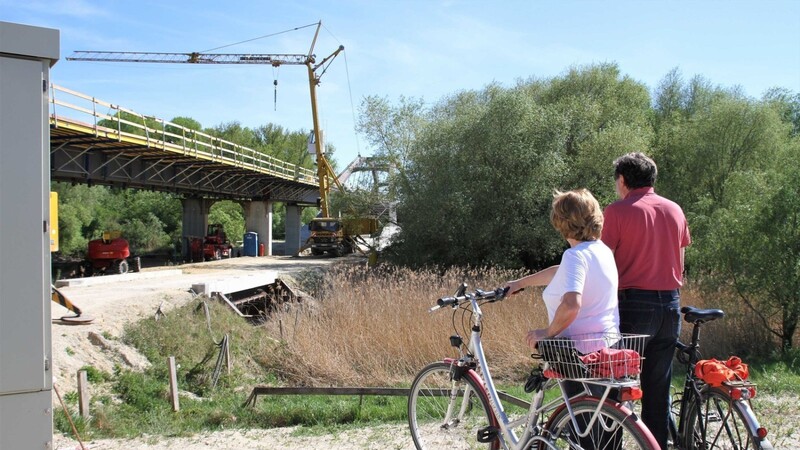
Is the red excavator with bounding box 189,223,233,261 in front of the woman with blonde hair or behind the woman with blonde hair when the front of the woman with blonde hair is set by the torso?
in front

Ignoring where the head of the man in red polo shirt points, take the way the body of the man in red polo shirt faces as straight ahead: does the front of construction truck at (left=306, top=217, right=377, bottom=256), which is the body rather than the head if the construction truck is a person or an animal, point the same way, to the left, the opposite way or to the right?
the opposite way

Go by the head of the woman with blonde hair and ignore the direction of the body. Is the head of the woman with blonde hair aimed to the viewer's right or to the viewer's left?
to the viewer's left

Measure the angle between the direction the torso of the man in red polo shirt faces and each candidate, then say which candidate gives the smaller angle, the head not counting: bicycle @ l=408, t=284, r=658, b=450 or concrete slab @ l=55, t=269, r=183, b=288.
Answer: the concrete slab

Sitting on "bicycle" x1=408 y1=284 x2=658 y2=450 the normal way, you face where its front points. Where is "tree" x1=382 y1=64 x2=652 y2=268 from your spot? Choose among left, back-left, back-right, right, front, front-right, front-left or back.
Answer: front-right

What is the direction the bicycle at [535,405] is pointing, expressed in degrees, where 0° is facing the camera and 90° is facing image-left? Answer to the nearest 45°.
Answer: approximately 135°

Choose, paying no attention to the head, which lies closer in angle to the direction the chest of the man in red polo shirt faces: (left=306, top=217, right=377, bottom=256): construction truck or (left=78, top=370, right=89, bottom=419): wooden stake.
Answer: the construction truck

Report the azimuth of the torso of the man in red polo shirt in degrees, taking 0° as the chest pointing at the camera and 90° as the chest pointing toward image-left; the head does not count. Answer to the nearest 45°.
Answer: approximately 180°

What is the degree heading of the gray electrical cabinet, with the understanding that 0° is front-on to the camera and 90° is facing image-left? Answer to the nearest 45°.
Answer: approximately 0°

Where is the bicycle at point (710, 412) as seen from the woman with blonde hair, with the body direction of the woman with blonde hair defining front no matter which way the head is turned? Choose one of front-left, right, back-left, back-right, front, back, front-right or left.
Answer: right

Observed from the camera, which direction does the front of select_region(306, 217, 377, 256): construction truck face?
facing the viewer and to the left of the viewer

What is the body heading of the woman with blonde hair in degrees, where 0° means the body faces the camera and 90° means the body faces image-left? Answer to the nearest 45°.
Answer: approximately 135°

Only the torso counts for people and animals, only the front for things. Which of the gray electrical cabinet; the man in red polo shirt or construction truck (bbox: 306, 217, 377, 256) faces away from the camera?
the man in red polo shirt

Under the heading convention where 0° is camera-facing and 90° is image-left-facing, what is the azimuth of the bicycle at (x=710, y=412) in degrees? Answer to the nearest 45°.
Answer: approximately 135°

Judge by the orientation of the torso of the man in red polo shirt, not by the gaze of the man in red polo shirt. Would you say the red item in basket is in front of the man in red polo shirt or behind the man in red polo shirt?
behind

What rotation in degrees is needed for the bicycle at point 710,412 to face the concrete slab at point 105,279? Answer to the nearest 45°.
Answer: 0° — it already faces it

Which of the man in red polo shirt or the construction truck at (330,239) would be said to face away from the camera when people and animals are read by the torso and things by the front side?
the man in red polo shirt

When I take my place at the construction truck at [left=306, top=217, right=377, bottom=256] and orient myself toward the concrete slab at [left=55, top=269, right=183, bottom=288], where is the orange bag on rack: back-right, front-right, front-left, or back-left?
front-left
